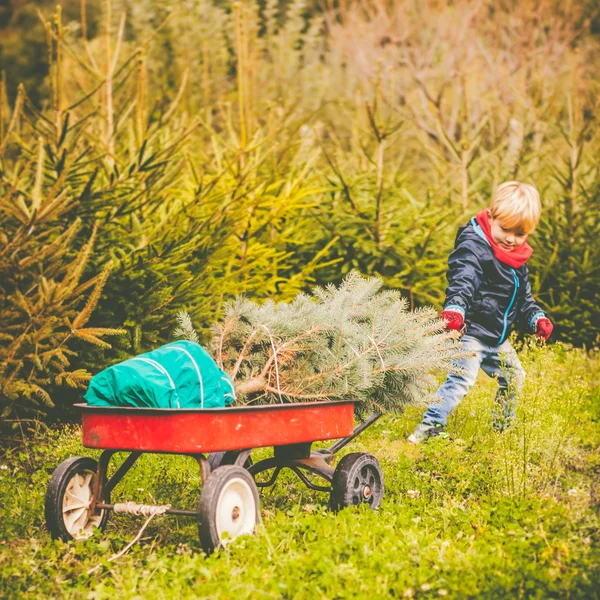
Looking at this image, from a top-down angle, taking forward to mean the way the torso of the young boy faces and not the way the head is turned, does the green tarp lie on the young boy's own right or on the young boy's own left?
on the young boy's own right

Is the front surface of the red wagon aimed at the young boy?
yes

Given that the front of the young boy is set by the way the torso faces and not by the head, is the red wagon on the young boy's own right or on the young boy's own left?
on the young boy's own right

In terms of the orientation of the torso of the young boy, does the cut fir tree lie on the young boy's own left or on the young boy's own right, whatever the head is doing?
on the young boy's own right

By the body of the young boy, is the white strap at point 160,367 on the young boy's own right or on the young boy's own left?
on the young boy's own right
